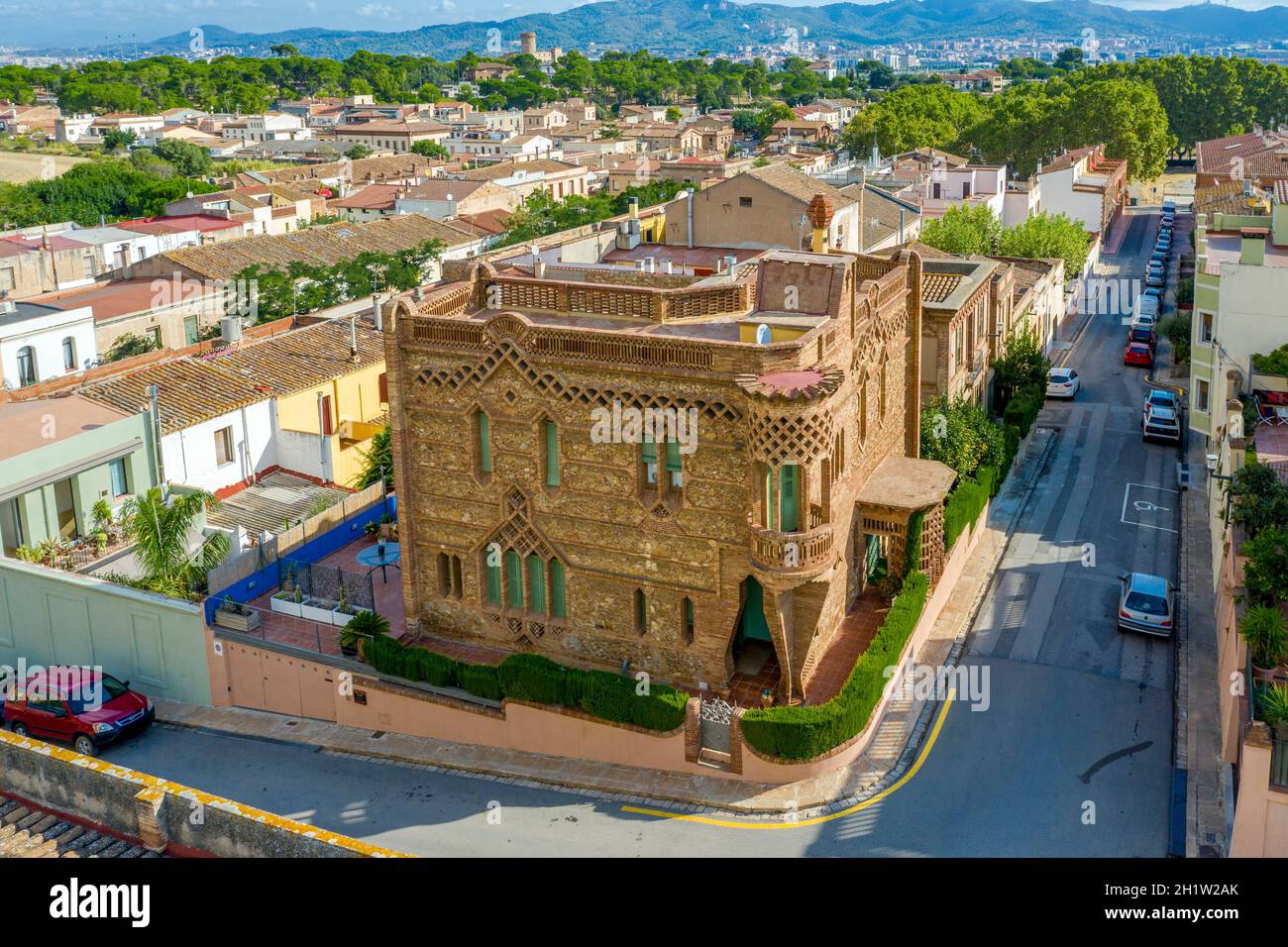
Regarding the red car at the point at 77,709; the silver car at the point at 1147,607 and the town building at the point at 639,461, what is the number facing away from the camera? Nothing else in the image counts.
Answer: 1

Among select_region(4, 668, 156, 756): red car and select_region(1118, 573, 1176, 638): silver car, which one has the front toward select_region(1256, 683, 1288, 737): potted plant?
the red car

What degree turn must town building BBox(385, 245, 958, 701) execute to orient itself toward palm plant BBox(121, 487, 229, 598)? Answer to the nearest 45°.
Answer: approximately 90° to its right

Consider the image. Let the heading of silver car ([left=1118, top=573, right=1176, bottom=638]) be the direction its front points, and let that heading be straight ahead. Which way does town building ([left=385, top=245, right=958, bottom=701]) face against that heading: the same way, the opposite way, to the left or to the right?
the opposite way

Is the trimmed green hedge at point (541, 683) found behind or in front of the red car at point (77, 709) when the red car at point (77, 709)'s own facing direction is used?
in front

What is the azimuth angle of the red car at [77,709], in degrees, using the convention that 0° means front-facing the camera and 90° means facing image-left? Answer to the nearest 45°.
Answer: approximately 315°

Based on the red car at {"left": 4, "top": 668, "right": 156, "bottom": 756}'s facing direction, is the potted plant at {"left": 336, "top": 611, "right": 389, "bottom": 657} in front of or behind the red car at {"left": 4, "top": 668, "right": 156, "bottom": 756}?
in front

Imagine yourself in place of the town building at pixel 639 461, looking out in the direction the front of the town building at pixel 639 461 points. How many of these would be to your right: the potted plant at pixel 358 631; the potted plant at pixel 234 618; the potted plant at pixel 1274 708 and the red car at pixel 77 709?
3

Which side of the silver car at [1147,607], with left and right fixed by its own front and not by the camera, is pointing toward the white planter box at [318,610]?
left

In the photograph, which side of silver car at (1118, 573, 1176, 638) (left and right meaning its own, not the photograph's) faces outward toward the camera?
back

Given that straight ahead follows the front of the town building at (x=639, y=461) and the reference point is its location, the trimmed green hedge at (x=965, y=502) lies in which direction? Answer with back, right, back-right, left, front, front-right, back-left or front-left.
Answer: back-left

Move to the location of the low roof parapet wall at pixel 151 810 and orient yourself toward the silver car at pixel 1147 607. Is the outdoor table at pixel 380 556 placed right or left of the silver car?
left
